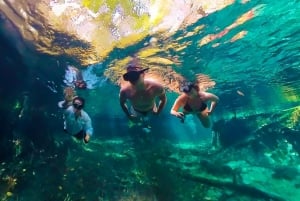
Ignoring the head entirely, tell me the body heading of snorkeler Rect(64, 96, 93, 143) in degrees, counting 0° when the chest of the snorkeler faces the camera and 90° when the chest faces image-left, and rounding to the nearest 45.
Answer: approximately 0°

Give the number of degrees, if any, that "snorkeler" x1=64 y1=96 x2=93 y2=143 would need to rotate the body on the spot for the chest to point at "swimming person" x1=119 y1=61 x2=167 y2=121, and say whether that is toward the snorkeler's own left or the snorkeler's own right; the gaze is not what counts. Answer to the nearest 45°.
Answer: approximately 45° to the snorkeler's own left
